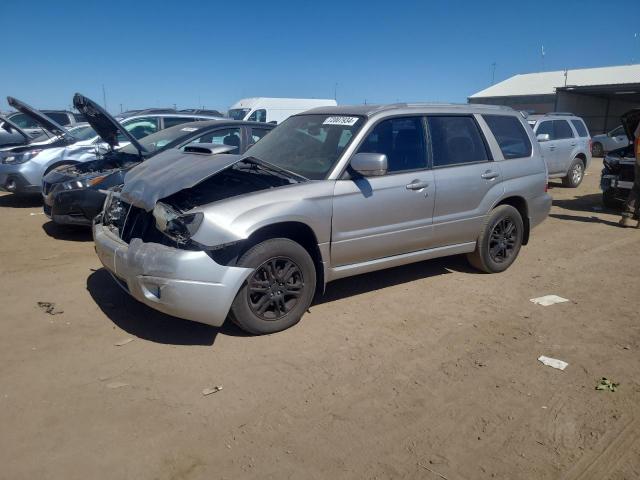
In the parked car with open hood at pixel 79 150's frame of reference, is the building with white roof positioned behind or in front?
behind

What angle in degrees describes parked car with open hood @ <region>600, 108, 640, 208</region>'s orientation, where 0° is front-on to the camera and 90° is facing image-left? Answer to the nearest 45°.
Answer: approximately 45°

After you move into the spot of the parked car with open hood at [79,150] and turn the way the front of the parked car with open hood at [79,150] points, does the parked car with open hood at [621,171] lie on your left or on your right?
on your left

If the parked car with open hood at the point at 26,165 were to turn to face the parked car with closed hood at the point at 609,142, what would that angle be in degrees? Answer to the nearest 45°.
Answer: approximately 135° to its left

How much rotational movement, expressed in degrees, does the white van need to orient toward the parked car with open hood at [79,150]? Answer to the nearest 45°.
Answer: approximately 45° to its left

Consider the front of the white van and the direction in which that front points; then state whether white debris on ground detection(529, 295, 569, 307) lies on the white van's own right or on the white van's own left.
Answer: on the white van's own left

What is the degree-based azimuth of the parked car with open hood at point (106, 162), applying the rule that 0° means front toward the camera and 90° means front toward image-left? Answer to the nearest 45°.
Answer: approximately 45°
